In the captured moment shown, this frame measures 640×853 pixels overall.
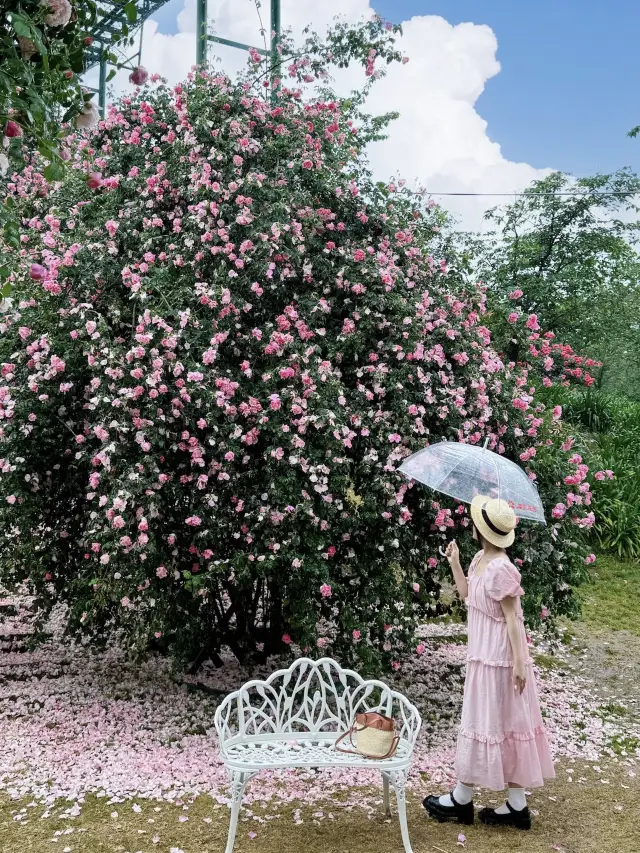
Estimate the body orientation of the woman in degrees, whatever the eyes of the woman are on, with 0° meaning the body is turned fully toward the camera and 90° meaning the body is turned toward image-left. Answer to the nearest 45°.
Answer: approximately 90°

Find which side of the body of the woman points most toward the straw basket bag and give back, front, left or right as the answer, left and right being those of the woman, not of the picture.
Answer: front

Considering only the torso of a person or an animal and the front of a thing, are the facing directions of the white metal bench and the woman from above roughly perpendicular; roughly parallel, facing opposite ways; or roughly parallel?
roughly perpendicular

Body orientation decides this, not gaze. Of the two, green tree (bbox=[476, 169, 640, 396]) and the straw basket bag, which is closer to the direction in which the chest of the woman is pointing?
the straw basket bag

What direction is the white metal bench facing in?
toward the camera

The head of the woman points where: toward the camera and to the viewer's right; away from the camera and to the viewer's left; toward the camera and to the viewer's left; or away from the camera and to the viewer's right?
away from the camera and to the viewer's left

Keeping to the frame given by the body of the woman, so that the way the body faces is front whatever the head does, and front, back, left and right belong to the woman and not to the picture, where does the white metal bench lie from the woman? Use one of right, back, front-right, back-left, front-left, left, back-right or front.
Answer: front

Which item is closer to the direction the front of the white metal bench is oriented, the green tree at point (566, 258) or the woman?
the woman

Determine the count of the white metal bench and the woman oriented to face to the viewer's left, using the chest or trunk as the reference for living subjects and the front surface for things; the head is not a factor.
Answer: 1
